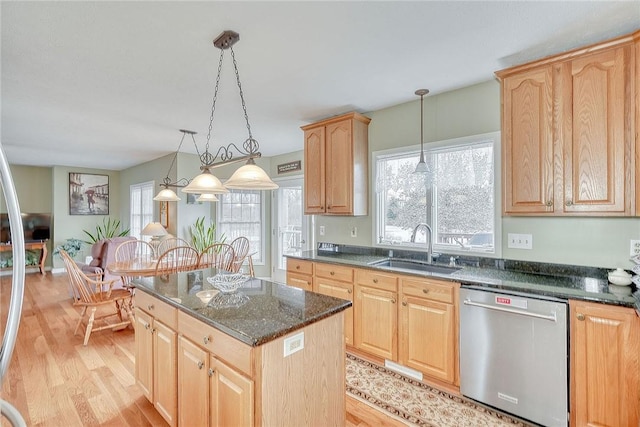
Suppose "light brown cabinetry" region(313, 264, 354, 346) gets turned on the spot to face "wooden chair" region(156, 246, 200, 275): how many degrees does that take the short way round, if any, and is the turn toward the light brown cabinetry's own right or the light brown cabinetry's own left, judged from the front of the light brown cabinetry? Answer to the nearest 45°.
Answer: approximately 45° to the light brown cabinetry's own right

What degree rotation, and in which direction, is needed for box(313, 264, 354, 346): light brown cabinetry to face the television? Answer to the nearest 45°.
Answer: approximately 90° to its right

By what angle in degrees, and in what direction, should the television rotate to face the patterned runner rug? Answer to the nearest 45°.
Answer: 0° — it already faces it

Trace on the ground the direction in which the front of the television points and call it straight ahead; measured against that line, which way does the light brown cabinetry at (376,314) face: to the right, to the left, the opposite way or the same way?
to the right

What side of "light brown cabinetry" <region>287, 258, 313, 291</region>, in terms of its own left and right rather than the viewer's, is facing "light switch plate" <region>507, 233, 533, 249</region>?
left

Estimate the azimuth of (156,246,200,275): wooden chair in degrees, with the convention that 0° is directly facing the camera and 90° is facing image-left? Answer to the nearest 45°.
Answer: approximately 135°

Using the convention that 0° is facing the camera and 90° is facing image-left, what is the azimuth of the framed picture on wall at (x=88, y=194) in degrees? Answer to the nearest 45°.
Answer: approximately 0°

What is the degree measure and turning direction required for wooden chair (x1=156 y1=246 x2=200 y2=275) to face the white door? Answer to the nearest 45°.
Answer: approximately 90° to its right

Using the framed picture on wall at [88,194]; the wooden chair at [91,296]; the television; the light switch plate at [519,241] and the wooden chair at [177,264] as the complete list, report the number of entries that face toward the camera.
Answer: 3

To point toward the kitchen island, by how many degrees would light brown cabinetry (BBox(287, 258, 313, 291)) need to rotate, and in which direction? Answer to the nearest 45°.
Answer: approximately 45° to its left

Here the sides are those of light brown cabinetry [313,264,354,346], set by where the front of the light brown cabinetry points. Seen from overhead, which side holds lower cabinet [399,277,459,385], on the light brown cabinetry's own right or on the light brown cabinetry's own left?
on the light brown cabinetry's own left
